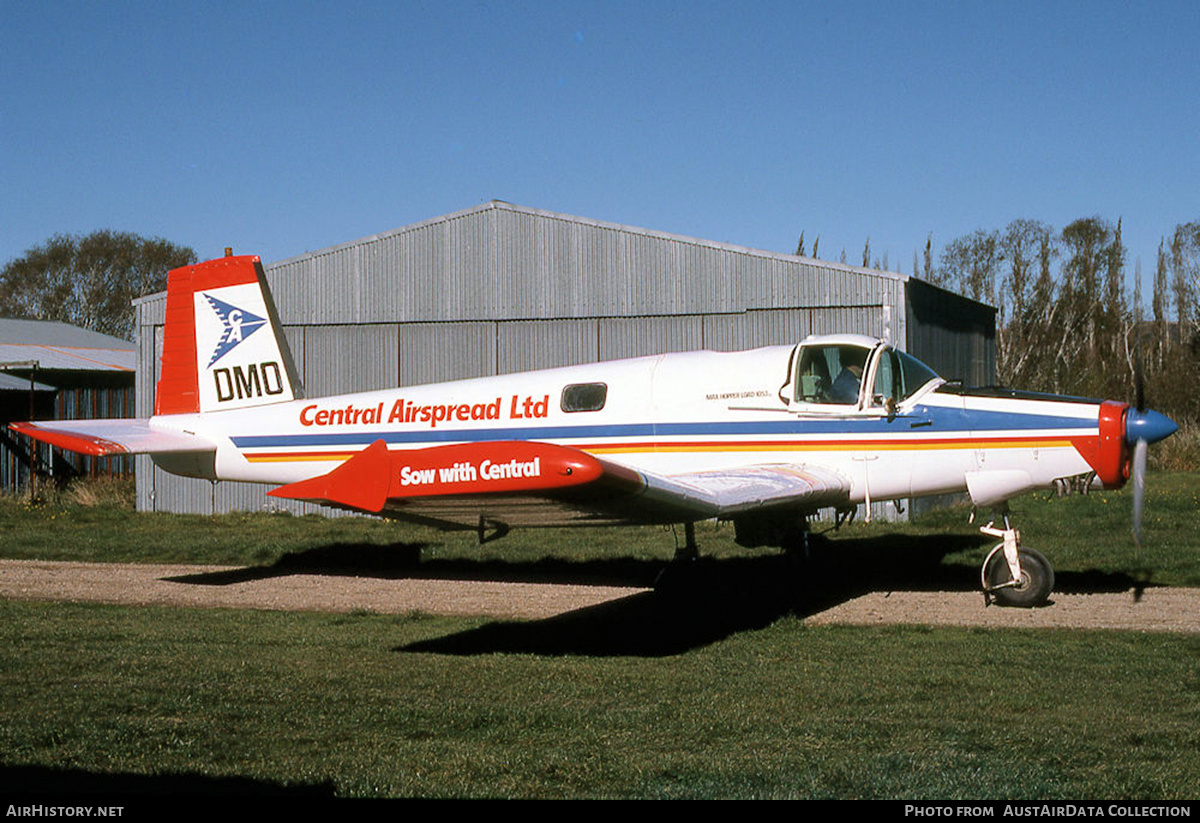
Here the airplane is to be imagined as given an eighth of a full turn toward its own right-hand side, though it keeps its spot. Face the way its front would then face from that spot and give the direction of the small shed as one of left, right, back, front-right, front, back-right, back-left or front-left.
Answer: back

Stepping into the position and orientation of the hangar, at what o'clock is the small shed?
The small shed is roughly at 4 o'clock from the hangar.

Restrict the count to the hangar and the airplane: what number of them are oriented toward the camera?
1

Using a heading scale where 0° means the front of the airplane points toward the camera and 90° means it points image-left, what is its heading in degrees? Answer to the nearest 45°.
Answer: approximately 270°

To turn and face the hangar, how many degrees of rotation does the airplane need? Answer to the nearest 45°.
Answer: approximately 90° to its left

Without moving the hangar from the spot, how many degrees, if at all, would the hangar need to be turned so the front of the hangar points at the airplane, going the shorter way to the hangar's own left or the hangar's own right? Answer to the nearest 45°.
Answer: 0° — it already faces it

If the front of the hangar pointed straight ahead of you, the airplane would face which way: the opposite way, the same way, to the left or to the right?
to the left

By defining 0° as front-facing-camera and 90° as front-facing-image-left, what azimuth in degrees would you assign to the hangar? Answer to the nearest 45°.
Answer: approximately 0°
